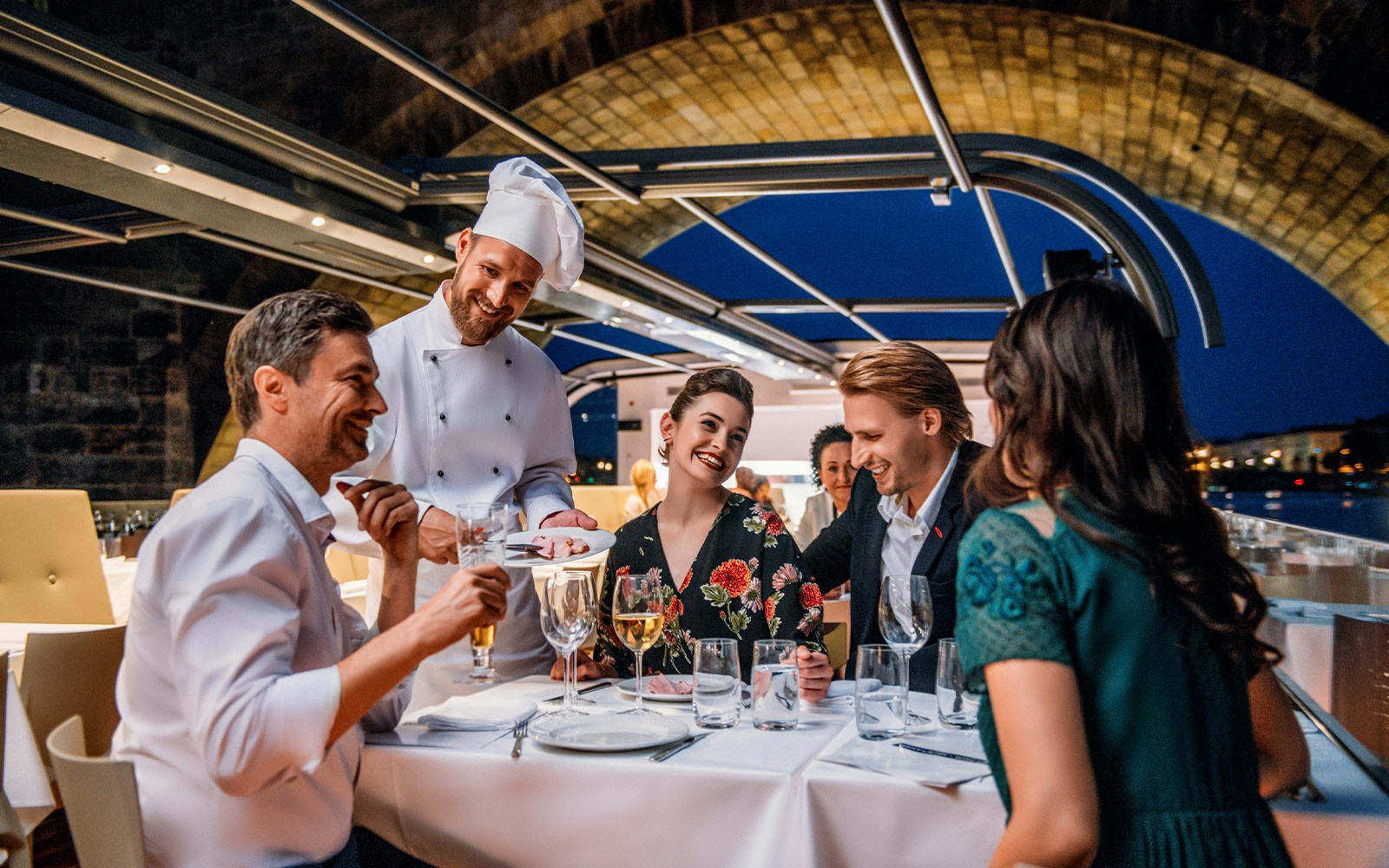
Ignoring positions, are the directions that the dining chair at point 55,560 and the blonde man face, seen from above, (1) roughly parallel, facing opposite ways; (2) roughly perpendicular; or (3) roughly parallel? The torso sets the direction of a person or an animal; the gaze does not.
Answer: roughly perpendicular

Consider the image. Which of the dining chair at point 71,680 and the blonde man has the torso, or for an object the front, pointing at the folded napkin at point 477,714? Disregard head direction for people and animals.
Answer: the blonde man

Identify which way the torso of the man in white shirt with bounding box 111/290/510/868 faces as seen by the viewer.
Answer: to the viewer's right

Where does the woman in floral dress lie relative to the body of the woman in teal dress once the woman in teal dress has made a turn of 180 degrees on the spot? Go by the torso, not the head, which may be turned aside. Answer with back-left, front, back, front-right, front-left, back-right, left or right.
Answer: back

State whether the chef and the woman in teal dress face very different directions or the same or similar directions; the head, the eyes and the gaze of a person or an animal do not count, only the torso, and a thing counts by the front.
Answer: very different directions

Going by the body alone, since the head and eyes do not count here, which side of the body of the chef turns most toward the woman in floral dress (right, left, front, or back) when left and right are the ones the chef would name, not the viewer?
left

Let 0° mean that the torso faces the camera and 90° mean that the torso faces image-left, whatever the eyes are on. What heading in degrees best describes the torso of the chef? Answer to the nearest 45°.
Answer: approximately 0°

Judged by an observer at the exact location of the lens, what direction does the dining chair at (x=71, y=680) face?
facing away from the viewer

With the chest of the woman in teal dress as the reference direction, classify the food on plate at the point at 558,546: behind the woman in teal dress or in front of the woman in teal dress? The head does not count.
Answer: in front

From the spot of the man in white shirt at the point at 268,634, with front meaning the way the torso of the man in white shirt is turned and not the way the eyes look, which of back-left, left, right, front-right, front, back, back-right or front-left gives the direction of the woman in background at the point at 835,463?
front-left

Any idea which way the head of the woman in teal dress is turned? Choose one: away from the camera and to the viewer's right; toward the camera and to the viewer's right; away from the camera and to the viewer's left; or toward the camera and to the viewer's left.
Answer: away from the camera and to the viewer's left

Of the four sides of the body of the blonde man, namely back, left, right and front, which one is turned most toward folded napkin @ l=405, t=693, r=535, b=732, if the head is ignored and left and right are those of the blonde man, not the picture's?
front

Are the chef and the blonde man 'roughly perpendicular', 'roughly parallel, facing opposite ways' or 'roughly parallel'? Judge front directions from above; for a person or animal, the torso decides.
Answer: roughly perpendicular

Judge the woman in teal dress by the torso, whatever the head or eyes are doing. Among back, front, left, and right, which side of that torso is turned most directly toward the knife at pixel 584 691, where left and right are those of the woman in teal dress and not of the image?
front

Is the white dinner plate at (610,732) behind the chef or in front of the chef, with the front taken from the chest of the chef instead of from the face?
in front

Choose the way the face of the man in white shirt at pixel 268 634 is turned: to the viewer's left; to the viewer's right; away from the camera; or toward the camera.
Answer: to the viewer's right
